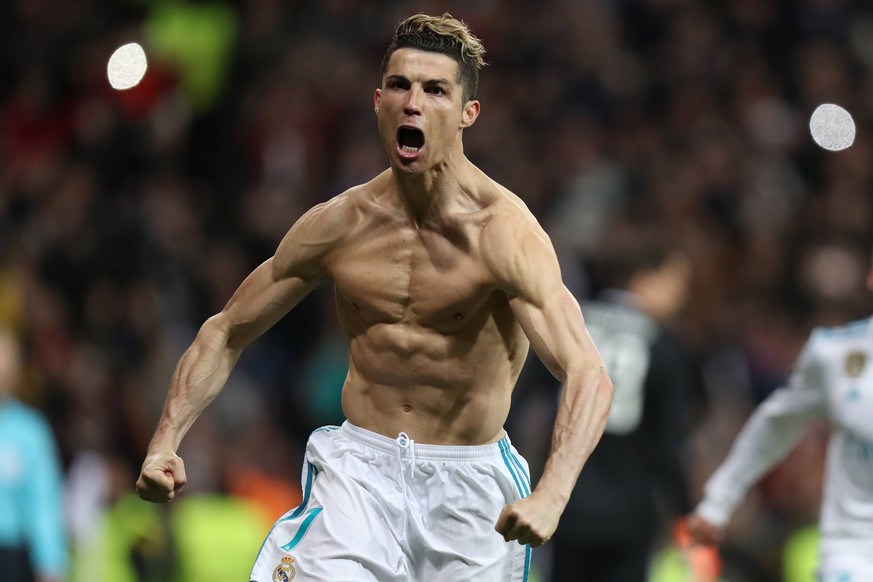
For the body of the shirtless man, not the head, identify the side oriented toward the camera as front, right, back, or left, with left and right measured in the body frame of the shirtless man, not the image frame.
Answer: front

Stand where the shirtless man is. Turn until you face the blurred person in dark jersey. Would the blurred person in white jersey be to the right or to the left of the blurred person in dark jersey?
right

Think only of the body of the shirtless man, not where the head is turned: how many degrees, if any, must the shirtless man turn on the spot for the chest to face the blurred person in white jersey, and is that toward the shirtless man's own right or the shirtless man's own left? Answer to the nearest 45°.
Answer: approximately 135° to the shirtless man's own left

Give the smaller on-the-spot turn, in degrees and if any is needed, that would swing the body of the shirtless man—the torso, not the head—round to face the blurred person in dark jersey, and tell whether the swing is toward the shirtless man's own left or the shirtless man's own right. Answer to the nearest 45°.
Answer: approximately 135° to the shirtless man's own left
